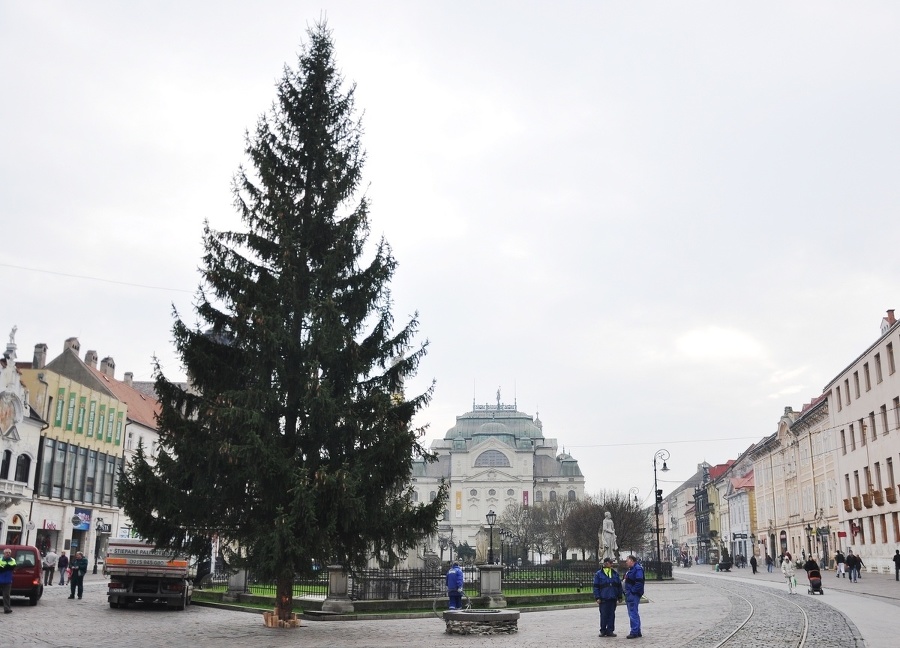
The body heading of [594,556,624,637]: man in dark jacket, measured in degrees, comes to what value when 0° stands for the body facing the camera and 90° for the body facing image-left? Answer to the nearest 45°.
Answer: approximately 0°

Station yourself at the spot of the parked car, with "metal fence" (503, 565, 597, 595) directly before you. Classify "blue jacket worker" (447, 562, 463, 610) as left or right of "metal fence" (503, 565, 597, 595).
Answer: right

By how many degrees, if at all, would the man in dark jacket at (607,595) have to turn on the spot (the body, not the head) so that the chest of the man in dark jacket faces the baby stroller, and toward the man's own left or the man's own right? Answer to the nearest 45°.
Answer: approximately 135° to the man's own left

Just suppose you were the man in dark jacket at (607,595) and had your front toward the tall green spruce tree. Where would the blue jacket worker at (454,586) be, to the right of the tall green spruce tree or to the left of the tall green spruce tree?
right

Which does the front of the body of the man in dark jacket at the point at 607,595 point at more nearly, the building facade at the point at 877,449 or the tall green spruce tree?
the tall green spruce tree

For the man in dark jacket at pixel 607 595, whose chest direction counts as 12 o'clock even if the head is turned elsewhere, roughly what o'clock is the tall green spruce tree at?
The tall green spruce tree is roughly at 3 o'clock from the man in dark jacket.

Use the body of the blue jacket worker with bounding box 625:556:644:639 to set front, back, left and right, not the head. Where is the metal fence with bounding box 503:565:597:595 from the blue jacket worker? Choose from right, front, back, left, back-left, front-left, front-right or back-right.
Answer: right
